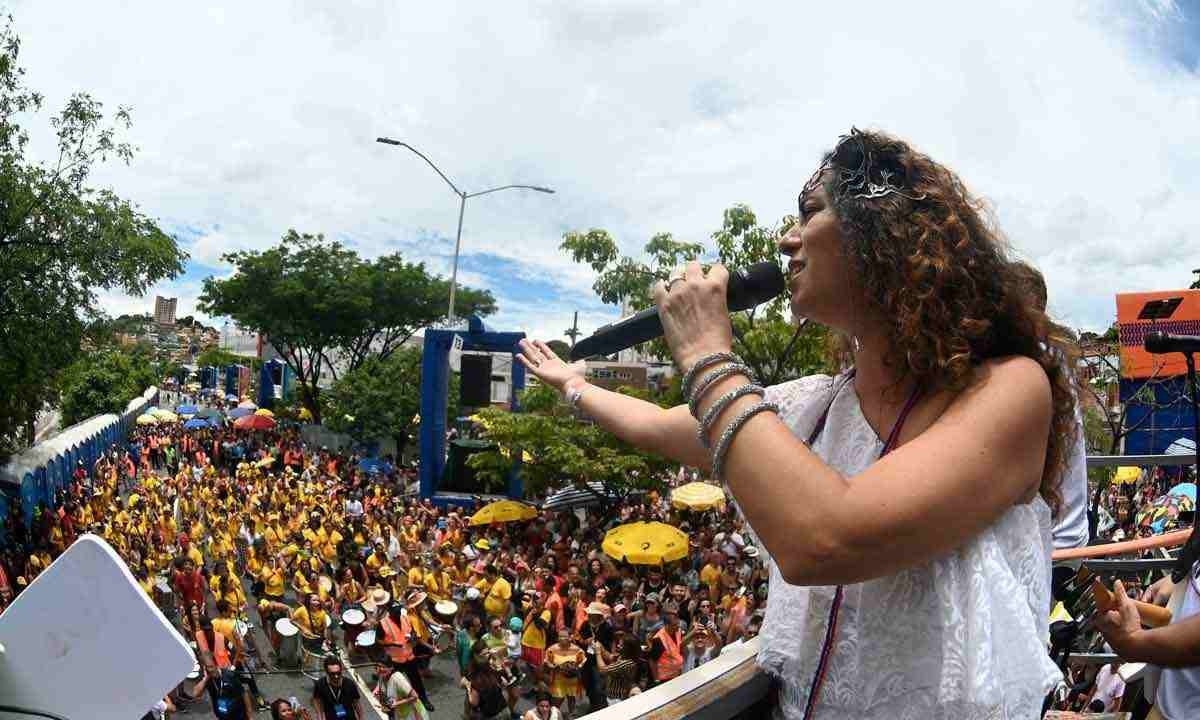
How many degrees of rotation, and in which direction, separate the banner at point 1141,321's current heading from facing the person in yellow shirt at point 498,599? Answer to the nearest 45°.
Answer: approximately 45° to its right

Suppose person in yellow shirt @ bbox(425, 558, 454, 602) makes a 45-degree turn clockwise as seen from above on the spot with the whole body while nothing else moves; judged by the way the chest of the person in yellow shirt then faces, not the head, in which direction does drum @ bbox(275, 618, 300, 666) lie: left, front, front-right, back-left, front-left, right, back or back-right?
front

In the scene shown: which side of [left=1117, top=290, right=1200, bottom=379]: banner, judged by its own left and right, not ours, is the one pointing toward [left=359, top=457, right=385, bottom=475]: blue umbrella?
right

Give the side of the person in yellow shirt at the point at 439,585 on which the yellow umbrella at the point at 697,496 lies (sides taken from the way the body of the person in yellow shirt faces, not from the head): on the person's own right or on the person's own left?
on the person's own left

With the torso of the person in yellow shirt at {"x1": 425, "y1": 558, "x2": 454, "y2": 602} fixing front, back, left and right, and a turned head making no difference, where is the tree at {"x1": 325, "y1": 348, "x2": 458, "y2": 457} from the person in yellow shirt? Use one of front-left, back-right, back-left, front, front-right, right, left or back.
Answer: back

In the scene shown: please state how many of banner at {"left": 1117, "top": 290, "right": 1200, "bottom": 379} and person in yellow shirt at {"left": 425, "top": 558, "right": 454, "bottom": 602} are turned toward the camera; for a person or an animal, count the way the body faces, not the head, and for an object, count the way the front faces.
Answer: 2

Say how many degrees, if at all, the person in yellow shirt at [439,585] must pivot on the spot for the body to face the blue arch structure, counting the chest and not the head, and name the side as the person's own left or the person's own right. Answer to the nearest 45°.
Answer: approximately 180°

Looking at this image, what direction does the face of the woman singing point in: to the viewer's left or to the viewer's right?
to the viewer's left

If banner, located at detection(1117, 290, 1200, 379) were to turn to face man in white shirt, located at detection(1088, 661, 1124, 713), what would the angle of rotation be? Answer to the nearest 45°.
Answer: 0° — it already faces them

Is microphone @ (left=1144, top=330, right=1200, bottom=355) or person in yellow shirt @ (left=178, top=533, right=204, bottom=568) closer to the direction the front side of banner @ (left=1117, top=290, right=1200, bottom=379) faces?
the microphone

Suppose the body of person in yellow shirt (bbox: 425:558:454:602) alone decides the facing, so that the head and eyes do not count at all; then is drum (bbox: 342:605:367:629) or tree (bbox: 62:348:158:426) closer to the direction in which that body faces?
the drum

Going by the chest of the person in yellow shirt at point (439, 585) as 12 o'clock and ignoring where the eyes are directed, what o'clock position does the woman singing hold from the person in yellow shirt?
The woman singing is roughly at 12 o'clock from the person in yellow shirt.

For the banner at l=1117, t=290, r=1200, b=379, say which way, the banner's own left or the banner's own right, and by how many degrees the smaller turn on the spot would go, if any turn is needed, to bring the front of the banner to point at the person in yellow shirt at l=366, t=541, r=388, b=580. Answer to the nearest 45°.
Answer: approximately 45° to the banner's own right

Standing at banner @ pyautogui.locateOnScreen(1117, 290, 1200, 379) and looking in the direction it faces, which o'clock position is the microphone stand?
The microphone stand is roughly at 12 o'clock from the banner.
